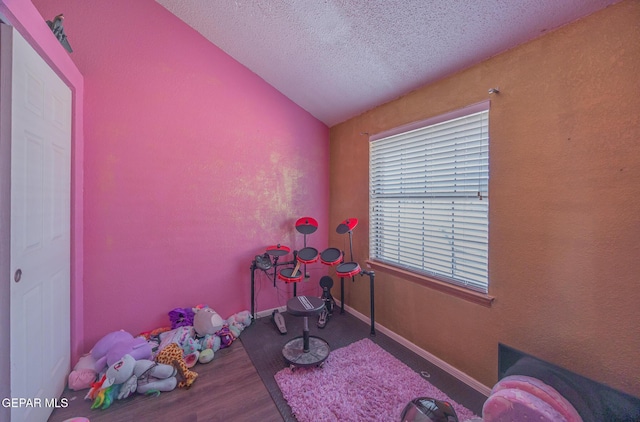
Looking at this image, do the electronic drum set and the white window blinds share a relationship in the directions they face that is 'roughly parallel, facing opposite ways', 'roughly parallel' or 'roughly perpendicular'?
roughly perpendicular

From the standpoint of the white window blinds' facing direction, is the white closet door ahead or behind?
ahead

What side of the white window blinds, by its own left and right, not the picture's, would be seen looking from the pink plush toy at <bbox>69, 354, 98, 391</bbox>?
front

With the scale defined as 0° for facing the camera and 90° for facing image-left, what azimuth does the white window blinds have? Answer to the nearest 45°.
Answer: approximately 45°
